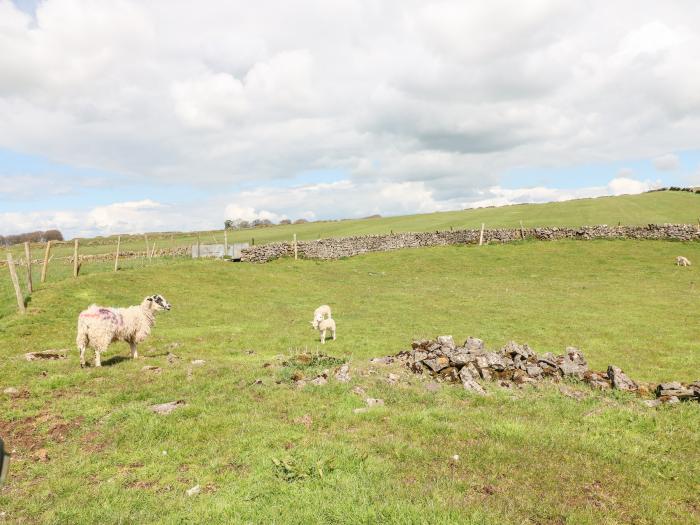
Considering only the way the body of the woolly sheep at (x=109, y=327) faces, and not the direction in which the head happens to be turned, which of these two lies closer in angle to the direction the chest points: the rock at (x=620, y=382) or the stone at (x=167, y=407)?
the rock

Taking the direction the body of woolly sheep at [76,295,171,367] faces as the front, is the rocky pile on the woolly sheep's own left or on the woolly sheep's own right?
on the woolly sheep's own right

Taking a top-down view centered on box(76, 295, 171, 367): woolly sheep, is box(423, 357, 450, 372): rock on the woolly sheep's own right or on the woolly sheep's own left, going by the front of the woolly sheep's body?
on the woolly sheep's own right

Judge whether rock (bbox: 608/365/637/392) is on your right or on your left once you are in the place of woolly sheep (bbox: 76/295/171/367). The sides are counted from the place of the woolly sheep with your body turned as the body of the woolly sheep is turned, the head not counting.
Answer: on your right

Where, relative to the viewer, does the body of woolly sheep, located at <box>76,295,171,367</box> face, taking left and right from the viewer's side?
facing away from the viewer and to the right of the viewer

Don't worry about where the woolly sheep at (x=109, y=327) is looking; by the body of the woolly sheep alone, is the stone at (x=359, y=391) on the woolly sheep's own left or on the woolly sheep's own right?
on the woolly sheep's own right

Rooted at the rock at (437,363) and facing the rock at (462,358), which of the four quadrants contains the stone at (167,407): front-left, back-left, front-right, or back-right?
back-right
